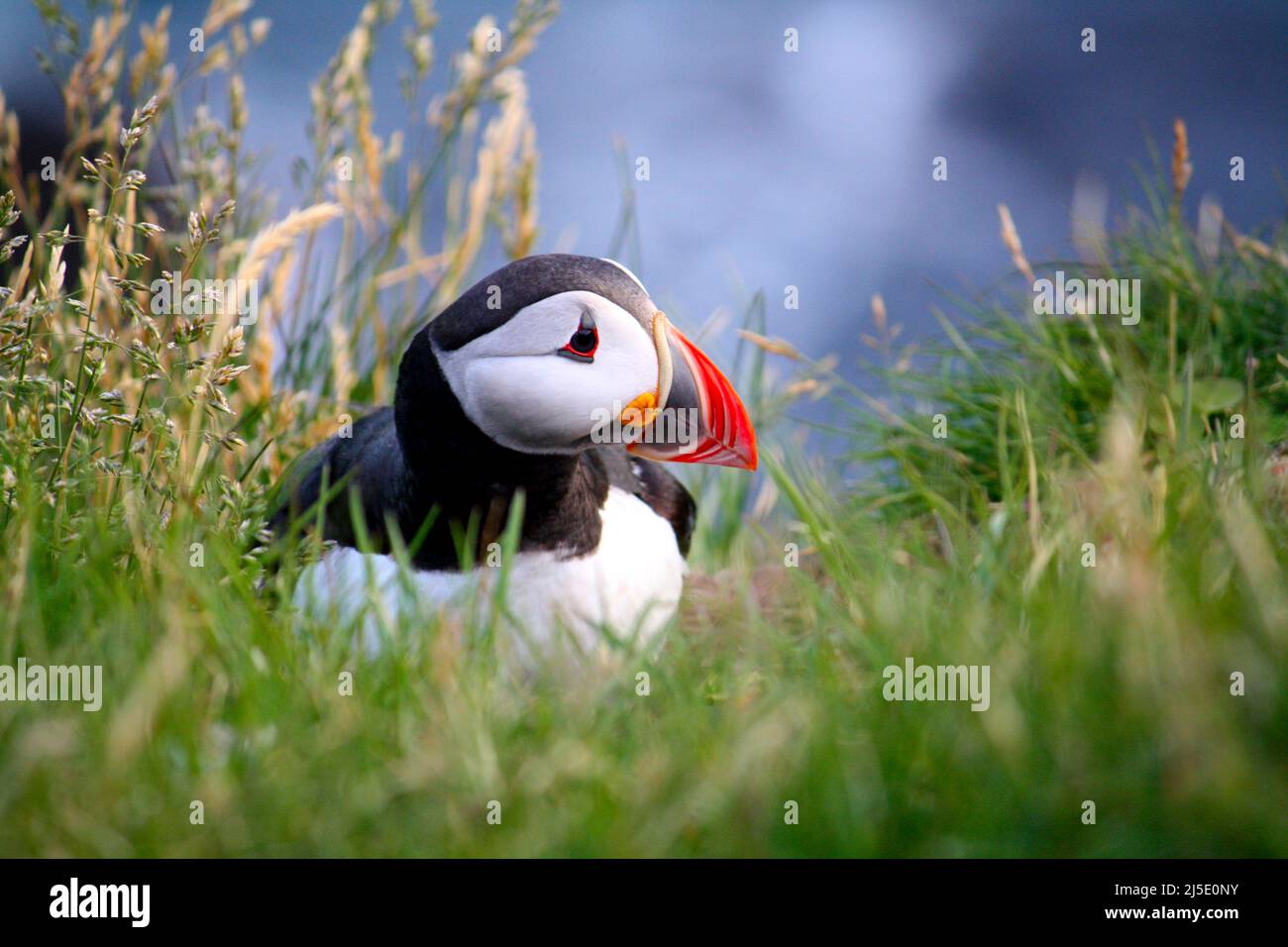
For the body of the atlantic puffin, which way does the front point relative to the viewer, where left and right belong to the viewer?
facing the viewer and to the right of the viewer
